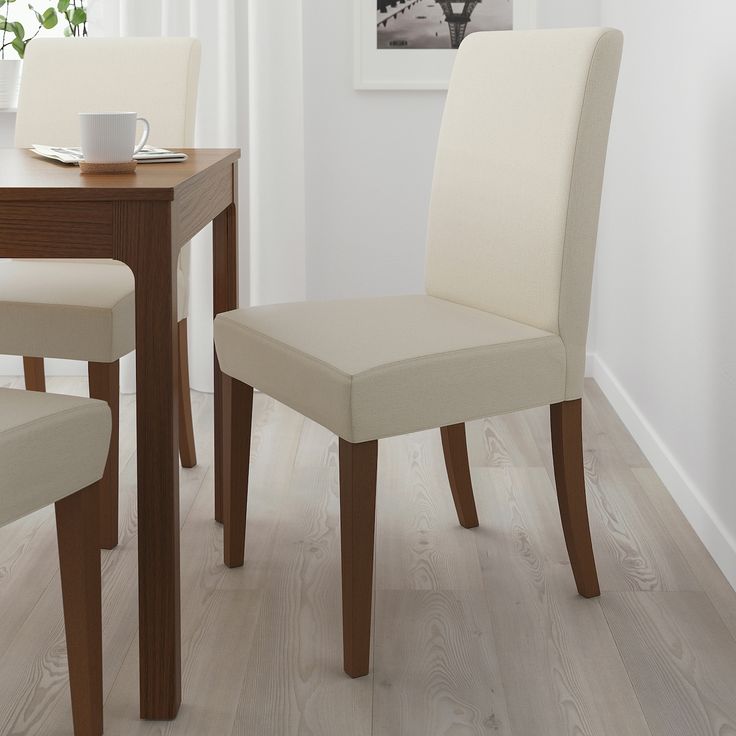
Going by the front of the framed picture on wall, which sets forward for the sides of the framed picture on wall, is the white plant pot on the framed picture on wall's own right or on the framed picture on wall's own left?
on the framed picture on wall's own right

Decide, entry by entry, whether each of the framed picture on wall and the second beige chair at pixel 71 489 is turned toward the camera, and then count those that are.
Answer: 1

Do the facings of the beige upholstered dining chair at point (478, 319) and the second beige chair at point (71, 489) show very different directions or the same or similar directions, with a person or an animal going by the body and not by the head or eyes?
very different directions

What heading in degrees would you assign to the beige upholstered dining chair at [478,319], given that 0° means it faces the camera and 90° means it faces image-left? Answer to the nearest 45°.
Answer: approximately 45°

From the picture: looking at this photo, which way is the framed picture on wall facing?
toward the camera

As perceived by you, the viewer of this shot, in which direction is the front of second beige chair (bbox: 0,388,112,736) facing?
facing away from the viewer and to the right of the viewer

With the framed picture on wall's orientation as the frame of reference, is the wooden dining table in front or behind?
in front

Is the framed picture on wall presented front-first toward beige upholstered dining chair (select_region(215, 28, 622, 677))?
yes

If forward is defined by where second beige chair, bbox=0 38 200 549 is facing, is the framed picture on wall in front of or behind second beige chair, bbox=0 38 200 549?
behind

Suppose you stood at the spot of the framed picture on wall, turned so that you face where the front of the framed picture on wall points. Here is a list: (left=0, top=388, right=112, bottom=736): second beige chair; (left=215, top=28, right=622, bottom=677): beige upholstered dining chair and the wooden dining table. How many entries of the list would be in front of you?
3

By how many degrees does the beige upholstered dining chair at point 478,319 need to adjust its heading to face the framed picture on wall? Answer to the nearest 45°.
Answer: approximately 135° to its right

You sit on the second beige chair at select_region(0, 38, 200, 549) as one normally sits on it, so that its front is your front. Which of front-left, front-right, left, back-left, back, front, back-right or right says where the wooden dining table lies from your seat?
front-left

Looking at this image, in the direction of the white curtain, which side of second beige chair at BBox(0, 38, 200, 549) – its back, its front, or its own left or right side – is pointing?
back

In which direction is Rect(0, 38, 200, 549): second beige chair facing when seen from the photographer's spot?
facing the viewer and to the left of the viewer

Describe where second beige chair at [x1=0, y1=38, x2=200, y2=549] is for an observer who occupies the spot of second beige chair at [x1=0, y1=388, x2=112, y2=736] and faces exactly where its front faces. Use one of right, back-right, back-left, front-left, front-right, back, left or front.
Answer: front-left

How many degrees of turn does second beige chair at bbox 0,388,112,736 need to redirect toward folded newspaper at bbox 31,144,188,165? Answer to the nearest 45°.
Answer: approximately 45° to its left
